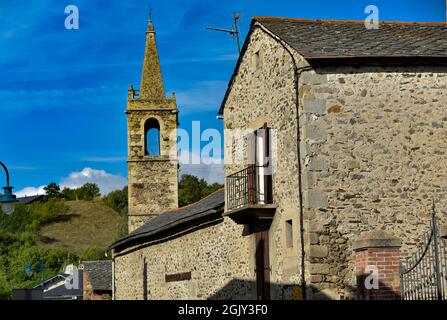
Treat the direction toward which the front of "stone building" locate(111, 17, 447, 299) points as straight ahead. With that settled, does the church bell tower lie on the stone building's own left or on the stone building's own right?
on the stone building's own right

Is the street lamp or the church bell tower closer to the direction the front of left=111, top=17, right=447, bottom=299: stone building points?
the street lamp

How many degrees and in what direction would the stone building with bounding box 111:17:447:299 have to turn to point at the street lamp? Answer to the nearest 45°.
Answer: approximately 45° to its right

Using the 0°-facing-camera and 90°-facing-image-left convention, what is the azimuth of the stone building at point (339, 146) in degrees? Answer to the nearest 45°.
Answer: approximately 45°
